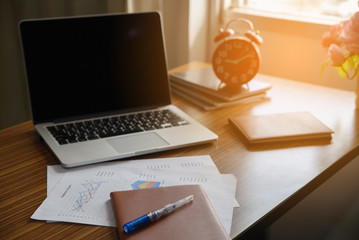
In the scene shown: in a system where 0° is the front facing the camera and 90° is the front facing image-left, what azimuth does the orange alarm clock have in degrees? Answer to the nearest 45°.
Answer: approximately 0°

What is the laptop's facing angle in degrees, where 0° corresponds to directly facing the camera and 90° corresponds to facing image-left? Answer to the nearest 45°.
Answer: approximately 315°

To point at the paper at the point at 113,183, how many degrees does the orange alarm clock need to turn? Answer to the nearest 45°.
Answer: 0° — it already faces it
